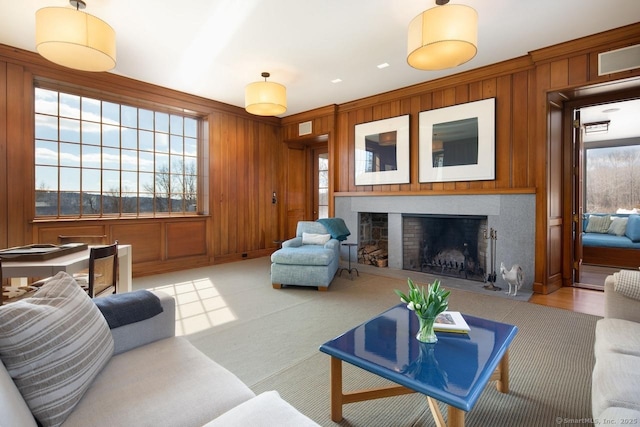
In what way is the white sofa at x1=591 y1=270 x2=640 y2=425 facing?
to the viewer's left

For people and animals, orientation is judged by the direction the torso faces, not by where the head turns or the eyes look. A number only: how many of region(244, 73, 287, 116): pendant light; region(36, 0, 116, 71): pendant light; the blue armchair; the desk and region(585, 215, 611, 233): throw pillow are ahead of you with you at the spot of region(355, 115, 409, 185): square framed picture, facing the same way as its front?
4

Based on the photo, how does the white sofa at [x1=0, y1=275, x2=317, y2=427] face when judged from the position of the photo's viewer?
facing away from the viewer and to the right of the viewer

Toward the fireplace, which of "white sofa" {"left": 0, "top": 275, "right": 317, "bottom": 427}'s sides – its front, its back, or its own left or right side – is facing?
front

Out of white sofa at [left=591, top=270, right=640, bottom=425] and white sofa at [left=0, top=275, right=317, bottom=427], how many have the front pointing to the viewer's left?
1

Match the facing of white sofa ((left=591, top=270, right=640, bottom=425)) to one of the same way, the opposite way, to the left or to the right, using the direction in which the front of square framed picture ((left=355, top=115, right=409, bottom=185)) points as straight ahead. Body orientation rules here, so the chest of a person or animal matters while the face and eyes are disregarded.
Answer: to the right

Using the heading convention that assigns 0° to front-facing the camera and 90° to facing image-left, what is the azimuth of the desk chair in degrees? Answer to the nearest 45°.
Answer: approximately 135°

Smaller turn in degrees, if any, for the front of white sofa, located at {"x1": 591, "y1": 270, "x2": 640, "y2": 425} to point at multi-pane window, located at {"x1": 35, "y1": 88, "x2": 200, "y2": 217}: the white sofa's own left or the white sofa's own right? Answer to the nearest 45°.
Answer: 0° — it already faces it

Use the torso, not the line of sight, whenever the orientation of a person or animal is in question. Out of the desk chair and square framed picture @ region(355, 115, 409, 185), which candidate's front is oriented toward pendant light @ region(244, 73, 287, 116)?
the square framed picture

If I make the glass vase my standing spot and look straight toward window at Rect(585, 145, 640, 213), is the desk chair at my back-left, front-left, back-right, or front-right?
back-left

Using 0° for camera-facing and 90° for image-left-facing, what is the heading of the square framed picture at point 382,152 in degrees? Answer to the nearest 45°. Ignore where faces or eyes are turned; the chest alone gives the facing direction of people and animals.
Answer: approximately 45°

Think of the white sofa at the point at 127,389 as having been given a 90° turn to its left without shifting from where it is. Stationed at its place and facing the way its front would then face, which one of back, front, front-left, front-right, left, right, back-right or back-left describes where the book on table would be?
back-right

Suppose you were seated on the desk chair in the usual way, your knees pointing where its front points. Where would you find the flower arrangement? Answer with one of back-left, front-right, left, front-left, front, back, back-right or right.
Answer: back
